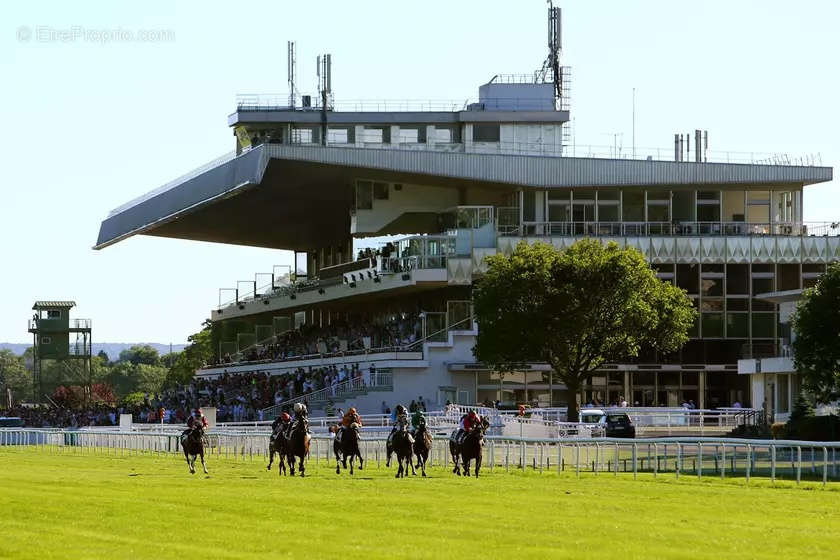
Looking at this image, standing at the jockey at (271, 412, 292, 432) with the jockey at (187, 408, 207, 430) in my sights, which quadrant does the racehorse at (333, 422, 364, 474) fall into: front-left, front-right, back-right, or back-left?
back-right

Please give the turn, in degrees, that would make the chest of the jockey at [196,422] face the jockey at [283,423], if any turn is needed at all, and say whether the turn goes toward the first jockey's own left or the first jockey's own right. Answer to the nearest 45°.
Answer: approximately 45° to the first jockey's own left

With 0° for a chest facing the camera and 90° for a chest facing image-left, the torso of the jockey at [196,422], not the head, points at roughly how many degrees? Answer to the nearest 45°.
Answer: approximately 0°

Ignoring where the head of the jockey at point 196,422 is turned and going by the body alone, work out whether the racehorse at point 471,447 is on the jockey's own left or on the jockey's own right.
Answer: on the jockey's own left

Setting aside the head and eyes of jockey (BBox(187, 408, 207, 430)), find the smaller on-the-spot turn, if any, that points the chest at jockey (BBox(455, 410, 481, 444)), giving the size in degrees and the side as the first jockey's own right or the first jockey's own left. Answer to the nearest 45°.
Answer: approximately 45° to the first jockey's own left

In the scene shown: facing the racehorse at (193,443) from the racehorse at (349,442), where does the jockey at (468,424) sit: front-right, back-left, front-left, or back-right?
back-left

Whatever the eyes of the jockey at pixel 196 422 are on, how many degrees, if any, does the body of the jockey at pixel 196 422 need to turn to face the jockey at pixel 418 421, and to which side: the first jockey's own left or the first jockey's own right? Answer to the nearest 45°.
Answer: approximately 45° to the first jockey's own left
